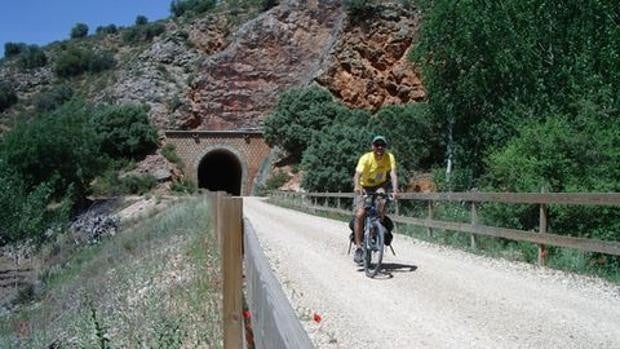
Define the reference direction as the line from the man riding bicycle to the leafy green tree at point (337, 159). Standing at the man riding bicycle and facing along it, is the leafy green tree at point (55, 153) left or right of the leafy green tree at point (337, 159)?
left

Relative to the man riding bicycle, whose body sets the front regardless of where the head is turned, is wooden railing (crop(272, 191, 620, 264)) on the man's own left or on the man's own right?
on the man's own left

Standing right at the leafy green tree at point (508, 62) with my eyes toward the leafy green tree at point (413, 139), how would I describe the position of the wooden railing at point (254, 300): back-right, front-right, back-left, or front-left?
back-left

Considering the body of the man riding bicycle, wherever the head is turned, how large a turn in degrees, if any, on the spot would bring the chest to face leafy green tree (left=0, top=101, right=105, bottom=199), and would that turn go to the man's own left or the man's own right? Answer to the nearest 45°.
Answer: approximately 135° to the man's own right

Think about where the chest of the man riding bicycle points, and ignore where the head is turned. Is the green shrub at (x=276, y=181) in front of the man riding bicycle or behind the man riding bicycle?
behind

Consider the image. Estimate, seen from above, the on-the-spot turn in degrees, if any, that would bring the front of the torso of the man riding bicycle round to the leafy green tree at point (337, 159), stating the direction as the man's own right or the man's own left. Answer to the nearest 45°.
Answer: approximately 180°

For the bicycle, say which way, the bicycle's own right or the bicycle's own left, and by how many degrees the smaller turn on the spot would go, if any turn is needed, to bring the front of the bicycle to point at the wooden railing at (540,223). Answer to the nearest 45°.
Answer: approximately 90° to the bicycle's own left

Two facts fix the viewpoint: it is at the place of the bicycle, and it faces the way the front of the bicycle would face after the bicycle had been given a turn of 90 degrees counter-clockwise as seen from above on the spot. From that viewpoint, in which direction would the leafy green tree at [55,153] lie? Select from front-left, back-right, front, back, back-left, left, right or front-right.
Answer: back-left

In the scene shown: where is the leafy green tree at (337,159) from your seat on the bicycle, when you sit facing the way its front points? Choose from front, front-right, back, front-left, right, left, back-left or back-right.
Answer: back

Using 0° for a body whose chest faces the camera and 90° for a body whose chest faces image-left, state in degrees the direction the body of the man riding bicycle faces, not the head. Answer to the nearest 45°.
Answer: approximately 0°
